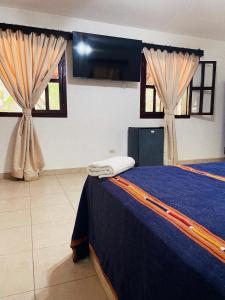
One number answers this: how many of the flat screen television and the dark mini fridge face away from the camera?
0

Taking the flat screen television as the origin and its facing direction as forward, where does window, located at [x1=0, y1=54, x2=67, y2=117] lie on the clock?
The window is roughly at 4 o'clock from the flat screen television.

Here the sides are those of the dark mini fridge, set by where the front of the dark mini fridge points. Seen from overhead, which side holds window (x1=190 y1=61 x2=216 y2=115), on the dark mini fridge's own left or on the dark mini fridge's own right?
on the dark mini fridge's own left

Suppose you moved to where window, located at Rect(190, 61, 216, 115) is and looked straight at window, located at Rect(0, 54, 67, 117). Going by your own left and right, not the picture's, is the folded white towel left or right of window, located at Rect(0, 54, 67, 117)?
left

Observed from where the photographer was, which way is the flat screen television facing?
facing the viewer and to the right of the viewer

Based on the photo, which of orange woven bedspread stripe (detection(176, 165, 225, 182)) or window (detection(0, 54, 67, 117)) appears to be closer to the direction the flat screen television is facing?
the orange woven bedspread stripe

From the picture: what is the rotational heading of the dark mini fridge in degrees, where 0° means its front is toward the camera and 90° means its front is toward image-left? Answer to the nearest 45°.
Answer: approximately 315°

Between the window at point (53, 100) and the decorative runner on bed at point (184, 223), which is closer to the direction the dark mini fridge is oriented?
the decorative runner on bed

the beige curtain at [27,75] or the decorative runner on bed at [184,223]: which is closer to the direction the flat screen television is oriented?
the decorative runner on bed

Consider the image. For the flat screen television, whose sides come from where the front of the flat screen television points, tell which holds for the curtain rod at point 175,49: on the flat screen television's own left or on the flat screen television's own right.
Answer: on the flat screen television's own left

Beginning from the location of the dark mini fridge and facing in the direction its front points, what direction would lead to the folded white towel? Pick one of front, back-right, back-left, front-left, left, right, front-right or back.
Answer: front-right
